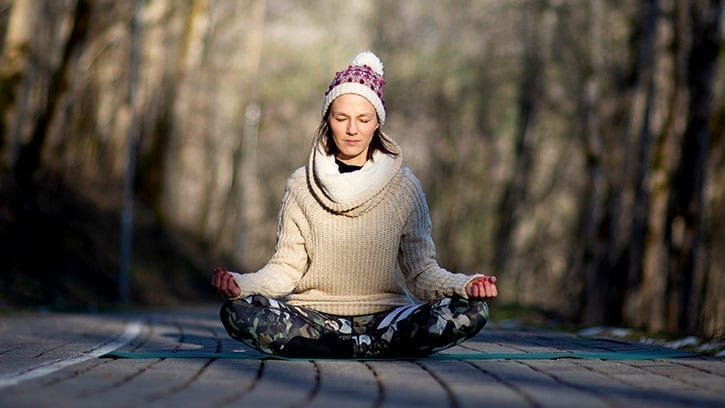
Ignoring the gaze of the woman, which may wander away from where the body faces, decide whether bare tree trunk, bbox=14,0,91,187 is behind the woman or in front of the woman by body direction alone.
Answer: behind

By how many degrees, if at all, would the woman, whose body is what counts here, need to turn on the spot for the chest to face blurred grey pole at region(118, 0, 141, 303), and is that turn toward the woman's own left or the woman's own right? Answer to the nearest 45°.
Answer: approximately 180°

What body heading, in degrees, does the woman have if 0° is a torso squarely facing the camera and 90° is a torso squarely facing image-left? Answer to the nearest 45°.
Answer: approximately 0°

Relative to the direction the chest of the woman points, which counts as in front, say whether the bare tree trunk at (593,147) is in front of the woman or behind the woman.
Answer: behind

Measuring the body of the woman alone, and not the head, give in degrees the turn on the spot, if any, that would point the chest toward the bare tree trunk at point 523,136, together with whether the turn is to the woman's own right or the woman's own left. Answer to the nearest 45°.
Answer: approximately 180°

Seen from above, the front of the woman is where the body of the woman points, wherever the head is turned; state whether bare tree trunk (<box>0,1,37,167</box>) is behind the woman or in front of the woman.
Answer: behind
